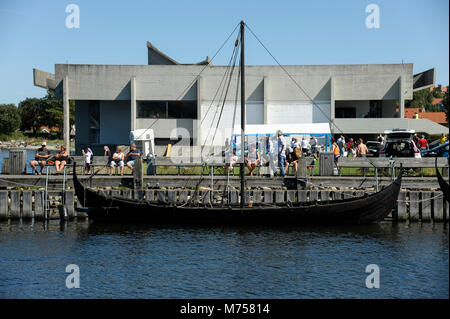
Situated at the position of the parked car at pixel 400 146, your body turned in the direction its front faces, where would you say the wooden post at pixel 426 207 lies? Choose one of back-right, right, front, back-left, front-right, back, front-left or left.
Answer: back

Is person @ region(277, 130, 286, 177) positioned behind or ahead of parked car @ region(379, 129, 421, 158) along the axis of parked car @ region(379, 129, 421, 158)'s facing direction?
behind
